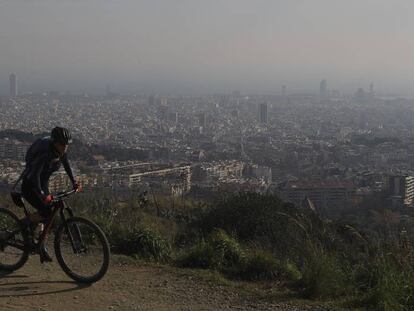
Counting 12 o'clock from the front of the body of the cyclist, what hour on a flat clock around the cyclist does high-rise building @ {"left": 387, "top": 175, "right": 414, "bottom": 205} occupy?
The high-rise building is roughly at 9 o'clock from the cyclist.

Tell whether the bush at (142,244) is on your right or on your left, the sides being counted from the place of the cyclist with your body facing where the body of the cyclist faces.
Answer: on your left

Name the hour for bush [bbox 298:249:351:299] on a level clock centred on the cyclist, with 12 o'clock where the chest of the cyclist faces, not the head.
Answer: The bush is roughly at 11 o'clock from the cyclist.

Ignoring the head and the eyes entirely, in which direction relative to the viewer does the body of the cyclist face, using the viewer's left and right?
facing the viewer and to the right of the viewer

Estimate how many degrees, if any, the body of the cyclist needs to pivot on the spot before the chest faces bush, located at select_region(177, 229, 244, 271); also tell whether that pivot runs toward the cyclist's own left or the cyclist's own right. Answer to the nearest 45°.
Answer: approximately 45° to the cyclist's own left

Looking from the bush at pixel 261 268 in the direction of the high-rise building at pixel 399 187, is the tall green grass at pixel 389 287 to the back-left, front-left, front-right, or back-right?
back-right

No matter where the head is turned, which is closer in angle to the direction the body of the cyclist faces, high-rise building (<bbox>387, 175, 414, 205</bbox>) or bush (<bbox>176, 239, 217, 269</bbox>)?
the bush

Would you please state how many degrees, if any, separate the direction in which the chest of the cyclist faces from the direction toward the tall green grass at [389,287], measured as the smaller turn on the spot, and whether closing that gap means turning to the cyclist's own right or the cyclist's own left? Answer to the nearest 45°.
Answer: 0° — they already face it

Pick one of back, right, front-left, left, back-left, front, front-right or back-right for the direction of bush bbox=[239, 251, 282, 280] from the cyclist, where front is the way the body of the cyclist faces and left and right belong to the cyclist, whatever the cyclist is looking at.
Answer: front-left

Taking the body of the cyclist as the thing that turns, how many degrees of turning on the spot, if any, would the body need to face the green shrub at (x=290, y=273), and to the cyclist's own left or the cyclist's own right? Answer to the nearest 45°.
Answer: approximately 45° to the cyclist's own left
